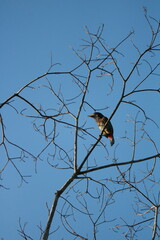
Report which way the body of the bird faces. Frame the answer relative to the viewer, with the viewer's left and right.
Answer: facing to the left of the viewer
